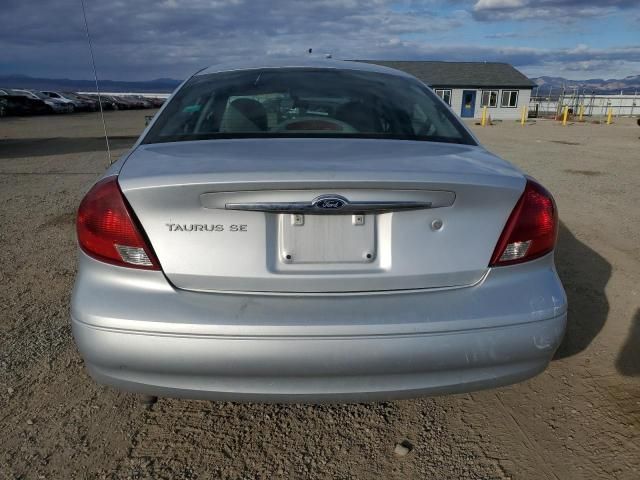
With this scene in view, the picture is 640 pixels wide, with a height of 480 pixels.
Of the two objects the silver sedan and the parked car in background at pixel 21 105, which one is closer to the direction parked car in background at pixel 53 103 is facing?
the silver sedan

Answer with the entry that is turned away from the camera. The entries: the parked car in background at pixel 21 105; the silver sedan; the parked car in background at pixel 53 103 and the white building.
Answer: the silver sedan

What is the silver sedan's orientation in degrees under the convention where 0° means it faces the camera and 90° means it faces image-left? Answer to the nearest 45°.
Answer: approximately 180°

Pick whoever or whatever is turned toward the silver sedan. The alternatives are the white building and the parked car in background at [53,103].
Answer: the white building
